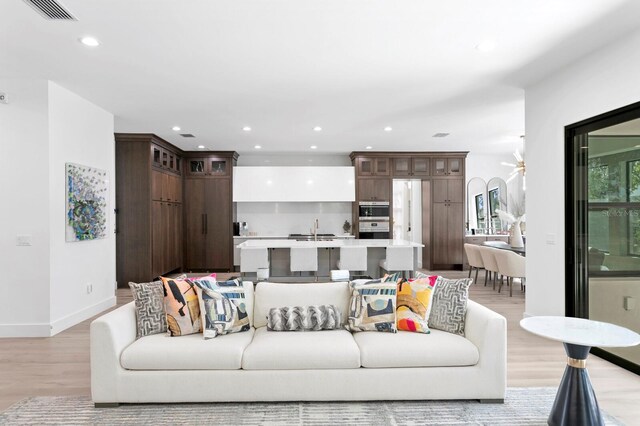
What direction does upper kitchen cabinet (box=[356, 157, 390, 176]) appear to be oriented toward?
toward the camera

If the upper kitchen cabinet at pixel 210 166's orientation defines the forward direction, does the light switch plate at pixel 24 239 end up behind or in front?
in front

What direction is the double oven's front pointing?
toward the camera

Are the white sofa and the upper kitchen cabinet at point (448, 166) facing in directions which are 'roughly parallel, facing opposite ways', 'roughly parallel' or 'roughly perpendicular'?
roughly parallel

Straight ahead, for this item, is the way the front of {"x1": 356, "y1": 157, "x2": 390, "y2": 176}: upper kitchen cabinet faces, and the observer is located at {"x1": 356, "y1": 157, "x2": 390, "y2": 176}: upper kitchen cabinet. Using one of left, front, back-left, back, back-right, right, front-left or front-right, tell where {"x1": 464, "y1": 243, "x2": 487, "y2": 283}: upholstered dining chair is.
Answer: front-left

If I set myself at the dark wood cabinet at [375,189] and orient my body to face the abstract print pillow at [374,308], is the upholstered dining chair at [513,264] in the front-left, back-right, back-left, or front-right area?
front-left

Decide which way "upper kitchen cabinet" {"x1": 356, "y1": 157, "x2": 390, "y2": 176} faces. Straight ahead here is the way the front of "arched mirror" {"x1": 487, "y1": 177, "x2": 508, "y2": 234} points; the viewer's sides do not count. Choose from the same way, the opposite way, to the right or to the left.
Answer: the same way

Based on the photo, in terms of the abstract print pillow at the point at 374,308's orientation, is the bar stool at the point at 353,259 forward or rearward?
rearward

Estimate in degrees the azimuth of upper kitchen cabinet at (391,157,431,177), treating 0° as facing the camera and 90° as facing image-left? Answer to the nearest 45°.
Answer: approximately 0°

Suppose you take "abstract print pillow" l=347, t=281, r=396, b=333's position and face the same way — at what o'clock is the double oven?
The double oven is roughly at 6 o'clock from the abstract print pillow.

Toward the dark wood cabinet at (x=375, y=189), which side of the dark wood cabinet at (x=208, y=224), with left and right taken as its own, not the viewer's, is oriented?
left

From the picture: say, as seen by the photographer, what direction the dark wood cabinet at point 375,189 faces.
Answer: facing the viewer

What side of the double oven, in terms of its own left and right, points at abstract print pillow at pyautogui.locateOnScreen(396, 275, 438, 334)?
front

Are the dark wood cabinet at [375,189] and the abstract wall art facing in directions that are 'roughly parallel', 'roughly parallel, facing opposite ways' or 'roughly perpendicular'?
roughly perpendicular

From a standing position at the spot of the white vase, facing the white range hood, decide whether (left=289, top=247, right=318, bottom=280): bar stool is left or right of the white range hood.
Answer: left

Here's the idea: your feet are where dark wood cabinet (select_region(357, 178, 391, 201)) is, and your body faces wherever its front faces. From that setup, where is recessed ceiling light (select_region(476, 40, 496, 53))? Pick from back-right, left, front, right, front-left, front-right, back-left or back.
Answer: front

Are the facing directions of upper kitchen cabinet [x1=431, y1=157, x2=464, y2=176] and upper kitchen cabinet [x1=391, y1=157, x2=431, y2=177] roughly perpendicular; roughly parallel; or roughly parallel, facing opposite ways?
roughly parallel
